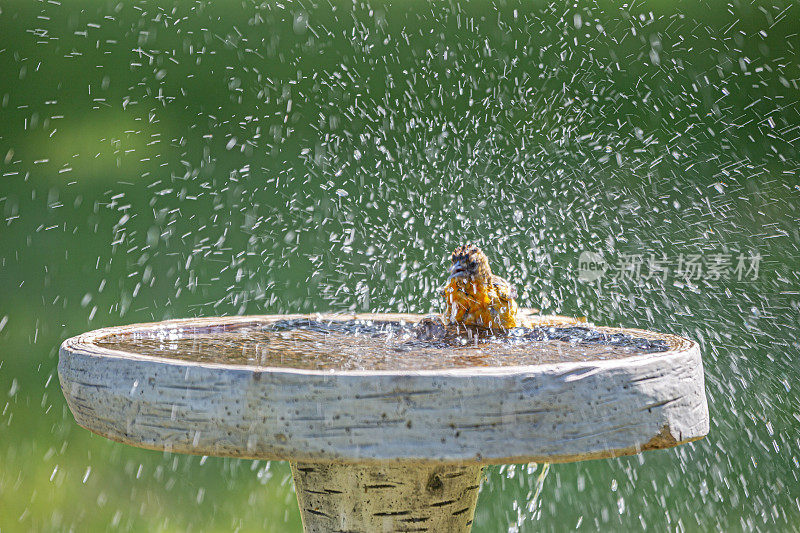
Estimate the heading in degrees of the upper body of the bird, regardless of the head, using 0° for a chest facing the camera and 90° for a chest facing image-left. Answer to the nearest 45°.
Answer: approximately 45°
